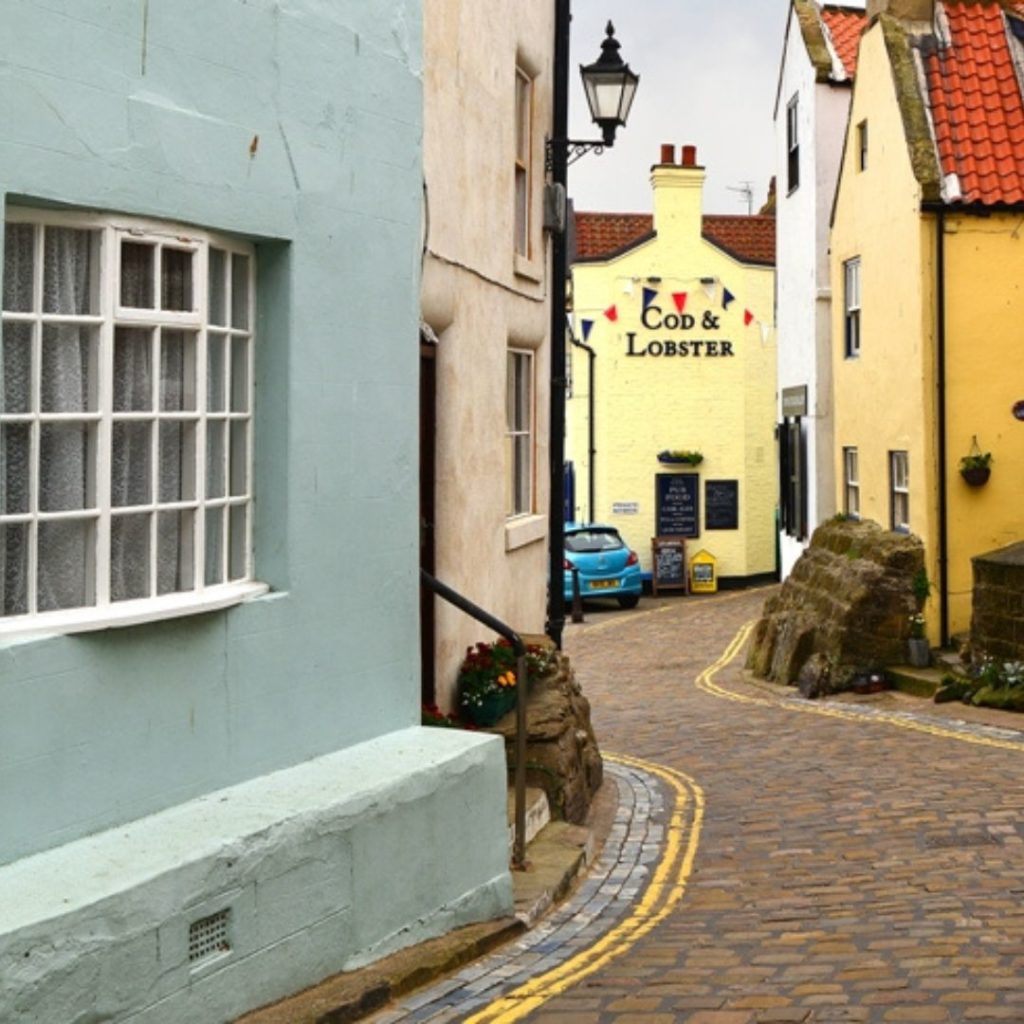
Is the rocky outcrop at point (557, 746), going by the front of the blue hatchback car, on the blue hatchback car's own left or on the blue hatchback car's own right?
on the blue hatchback car's own left

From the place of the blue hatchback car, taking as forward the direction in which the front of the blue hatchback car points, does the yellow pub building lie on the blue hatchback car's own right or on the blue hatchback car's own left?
on the blue hatchback car's own right

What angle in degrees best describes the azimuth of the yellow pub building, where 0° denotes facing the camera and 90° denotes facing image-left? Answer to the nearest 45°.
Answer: approximately 0°

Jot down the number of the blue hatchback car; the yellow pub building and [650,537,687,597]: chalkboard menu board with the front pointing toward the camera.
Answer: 2

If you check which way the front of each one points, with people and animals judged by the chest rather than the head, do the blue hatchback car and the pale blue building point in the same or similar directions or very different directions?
very different directions

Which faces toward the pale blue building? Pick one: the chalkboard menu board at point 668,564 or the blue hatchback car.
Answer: the chalkboard menu board

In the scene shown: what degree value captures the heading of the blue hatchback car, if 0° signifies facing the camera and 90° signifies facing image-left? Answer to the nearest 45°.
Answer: approximately 135°

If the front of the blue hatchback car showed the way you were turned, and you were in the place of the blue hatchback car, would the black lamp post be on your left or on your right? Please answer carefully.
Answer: on your left

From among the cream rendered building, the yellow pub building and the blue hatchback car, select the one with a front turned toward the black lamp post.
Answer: the yellow pub building

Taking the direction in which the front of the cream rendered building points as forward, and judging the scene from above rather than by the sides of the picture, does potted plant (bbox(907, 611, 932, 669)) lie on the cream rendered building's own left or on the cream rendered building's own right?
on the cream rendered building's own left
